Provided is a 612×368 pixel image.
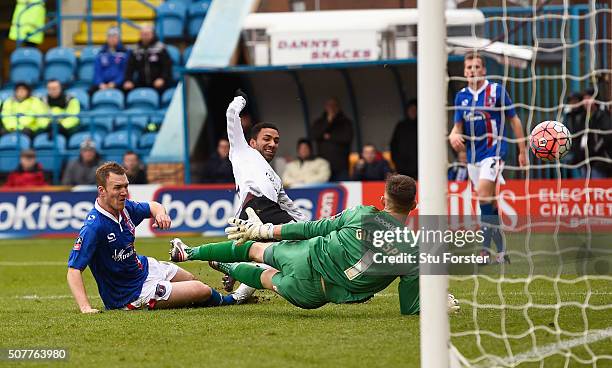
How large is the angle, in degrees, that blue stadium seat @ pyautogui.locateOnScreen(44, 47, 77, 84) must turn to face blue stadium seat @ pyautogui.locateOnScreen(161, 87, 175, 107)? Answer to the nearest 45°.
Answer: approximately 45° to its left

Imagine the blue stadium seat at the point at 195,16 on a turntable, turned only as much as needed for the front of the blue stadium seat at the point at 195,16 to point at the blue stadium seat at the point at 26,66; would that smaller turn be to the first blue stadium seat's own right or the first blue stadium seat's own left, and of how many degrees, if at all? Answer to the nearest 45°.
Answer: approximately 90° to the first blue stadium seat's own right

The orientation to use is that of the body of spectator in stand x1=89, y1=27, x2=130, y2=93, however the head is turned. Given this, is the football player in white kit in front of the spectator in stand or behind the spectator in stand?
in front

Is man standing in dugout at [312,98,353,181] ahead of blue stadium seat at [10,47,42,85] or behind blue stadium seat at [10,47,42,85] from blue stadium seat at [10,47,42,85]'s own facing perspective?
ahead

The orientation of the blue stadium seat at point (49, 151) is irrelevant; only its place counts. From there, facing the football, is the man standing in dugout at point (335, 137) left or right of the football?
left

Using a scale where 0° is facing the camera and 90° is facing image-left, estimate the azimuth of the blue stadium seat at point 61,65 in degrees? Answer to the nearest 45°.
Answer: approximately 0°

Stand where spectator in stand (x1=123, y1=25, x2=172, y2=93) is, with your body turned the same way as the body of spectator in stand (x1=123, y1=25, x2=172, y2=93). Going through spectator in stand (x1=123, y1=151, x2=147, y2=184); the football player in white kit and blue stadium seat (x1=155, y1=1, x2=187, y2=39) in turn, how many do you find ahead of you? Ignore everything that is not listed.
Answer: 2

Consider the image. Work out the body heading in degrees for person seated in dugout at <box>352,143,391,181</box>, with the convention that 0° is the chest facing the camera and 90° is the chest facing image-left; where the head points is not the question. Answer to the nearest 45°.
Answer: approximately 0°

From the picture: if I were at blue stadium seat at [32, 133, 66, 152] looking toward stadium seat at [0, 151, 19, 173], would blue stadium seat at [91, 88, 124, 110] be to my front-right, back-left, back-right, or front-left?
back-right

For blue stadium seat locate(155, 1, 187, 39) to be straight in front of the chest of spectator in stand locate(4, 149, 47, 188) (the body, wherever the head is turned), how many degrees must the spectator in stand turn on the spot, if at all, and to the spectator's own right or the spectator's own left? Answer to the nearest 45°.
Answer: approximately 135° to the spectator's own left
